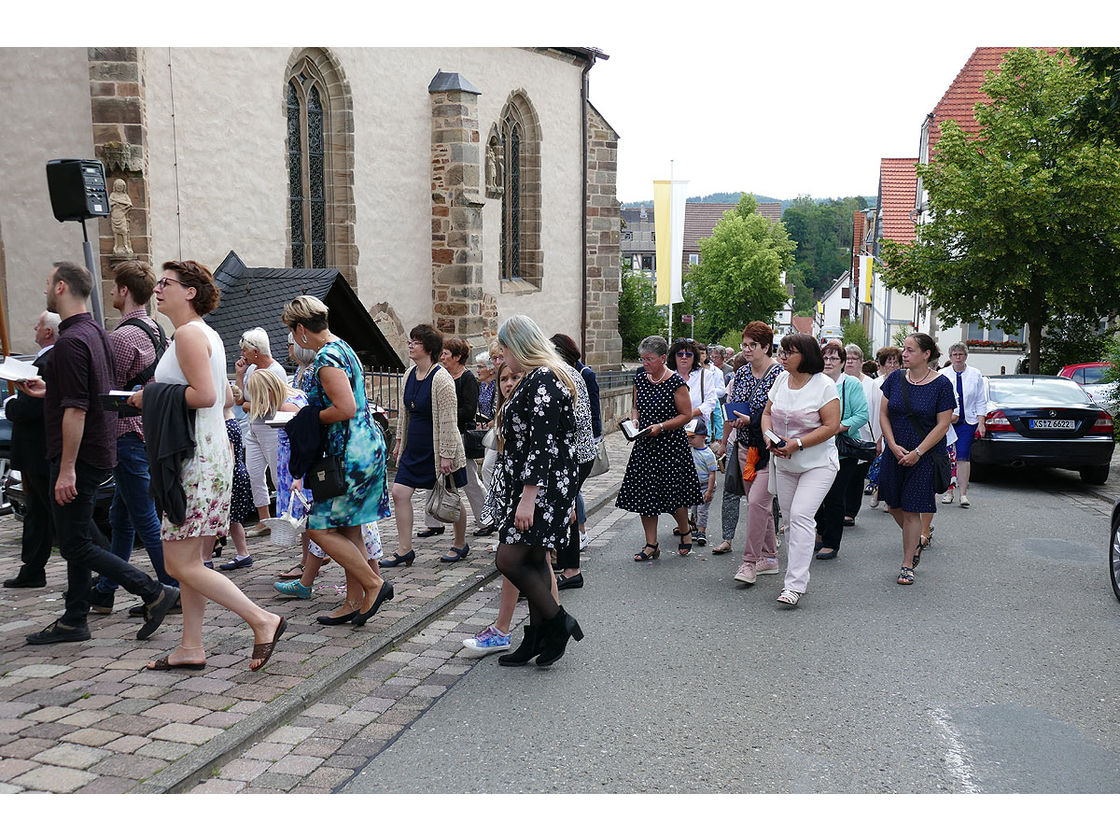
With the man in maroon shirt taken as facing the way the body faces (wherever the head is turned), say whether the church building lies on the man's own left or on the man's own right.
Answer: on the man's own right

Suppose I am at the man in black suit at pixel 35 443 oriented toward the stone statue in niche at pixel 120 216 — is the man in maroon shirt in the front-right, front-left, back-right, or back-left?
back-right

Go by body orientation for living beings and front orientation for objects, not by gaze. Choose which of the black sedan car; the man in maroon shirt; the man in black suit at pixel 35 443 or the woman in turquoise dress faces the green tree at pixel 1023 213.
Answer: the black sedan car

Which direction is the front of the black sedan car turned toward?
away from the camera

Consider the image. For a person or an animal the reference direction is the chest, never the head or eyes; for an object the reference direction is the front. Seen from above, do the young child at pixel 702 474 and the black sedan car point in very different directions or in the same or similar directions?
very different directions

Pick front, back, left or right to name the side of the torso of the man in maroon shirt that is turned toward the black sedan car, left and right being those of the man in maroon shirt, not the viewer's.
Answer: back

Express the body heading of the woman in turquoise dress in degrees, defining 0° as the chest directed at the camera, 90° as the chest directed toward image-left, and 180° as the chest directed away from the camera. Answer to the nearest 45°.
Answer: approximately 90°

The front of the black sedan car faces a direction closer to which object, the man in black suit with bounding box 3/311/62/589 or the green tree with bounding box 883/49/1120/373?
the green tree

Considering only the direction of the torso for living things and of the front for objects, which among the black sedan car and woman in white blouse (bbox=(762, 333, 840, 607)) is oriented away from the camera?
the black sedan car

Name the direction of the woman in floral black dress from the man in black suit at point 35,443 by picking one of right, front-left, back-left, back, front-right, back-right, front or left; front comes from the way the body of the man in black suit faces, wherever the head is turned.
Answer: back-left
